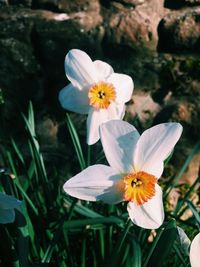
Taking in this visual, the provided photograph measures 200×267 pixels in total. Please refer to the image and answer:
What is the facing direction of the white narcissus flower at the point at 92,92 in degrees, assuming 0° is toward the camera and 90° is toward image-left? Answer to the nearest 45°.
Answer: approximately 0°

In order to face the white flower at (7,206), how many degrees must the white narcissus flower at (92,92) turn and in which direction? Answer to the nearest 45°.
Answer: approximately 45° to its right

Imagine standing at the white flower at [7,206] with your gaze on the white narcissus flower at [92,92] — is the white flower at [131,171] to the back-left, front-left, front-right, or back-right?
front-right
